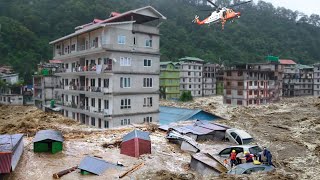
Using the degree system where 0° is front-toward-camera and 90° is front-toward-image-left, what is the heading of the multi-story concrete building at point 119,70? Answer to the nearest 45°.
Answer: approximately 45°

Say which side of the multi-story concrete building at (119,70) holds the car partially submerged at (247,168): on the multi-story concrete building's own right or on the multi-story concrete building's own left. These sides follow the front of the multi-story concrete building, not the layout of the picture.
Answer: on the multi-story concrete building's own left

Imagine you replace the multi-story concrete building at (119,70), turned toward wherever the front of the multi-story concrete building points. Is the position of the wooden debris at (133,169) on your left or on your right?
on your left

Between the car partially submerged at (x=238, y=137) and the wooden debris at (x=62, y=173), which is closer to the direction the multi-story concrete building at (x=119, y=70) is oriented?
the wooden debris

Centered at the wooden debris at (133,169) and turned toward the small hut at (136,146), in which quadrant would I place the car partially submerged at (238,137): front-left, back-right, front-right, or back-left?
front-right

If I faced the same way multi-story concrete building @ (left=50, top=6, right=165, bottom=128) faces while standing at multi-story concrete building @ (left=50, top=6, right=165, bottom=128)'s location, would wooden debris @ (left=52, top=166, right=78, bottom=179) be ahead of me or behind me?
ahead

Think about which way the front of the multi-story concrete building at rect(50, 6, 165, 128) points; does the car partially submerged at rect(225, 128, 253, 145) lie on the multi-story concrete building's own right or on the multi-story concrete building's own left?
on the multi-story concrete building's own left

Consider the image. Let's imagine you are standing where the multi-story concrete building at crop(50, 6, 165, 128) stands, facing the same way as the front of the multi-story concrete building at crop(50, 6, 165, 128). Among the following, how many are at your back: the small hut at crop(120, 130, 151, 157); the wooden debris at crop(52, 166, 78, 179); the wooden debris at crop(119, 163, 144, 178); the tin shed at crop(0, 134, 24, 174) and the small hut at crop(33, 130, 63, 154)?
0

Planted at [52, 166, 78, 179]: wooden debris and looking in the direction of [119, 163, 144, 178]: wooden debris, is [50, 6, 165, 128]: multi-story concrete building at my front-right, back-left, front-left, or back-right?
front-left

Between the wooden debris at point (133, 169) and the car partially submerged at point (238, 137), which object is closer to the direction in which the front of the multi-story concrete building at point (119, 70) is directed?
the wooden debris

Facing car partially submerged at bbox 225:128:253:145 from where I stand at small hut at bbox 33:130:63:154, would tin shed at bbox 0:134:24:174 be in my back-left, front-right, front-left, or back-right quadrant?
back-right

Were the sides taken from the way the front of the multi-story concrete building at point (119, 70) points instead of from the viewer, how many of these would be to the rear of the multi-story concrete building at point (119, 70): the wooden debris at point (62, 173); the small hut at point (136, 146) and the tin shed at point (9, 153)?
0

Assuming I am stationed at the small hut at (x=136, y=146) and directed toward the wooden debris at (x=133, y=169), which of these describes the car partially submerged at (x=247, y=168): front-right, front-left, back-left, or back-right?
front-left

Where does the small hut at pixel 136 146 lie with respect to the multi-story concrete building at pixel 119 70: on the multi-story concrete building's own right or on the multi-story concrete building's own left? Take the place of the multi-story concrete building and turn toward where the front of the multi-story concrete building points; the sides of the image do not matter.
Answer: on the multi-story concrete building's own left

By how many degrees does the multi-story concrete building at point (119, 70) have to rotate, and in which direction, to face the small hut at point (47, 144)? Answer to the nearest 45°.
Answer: approximately 45° to its left
